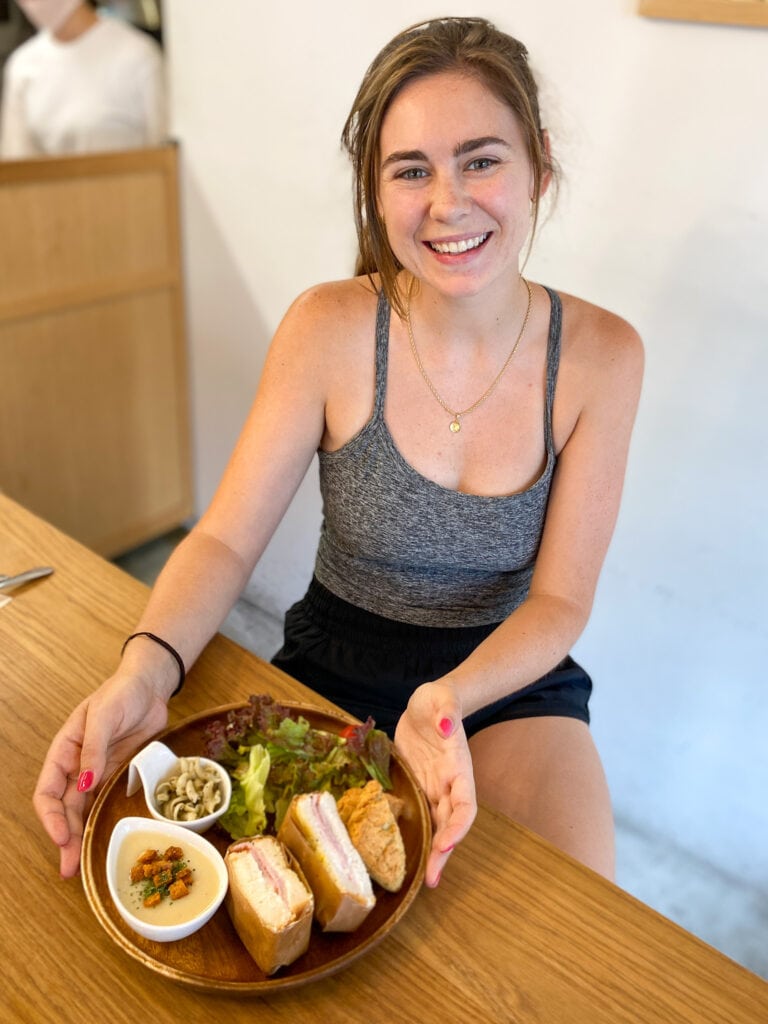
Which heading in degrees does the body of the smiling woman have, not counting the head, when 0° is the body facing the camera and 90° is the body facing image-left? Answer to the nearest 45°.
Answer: approximately 0°

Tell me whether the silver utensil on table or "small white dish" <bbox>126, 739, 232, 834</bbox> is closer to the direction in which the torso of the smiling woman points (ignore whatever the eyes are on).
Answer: the small white dish

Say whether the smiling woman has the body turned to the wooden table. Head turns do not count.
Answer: yes

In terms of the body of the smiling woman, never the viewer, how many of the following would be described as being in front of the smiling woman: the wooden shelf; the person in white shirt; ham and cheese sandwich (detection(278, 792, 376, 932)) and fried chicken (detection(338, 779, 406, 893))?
2

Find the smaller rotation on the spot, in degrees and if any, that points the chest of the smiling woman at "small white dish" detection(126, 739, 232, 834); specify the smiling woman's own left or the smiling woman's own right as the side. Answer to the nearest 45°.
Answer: approximately 45° to the smiling woman's own right

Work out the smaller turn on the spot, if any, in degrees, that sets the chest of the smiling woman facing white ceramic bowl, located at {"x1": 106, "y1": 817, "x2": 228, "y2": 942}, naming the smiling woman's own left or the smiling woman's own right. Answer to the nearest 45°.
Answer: approximately 45° to the smiling woman's own right

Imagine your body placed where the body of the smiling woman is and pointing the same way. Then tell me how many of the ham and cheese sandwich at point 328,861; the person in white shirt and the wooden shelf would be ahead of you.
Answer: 1

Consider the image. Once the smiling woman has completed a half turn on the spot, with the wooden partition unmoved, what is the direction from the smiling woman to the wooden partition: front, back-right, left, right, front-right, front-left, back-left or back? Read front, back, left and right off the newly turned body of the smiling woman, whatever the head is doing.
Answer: front-left

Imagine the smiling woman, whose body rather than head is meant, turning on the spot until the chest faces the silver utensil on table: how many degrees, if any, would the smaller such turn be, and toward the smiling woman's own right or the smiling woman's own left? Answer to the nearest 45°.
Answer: approximately 90° to the smiling woman's own right
